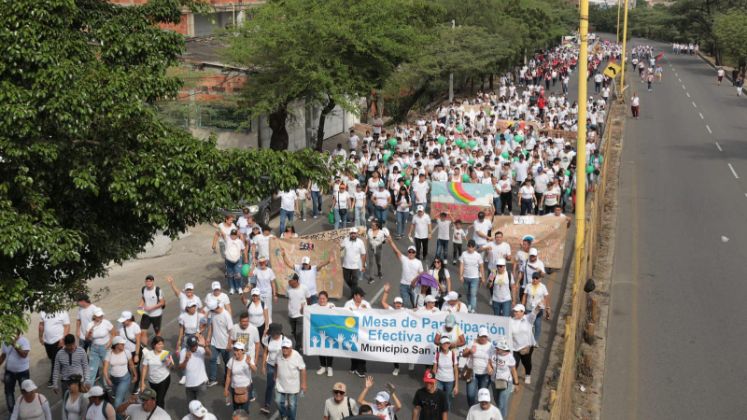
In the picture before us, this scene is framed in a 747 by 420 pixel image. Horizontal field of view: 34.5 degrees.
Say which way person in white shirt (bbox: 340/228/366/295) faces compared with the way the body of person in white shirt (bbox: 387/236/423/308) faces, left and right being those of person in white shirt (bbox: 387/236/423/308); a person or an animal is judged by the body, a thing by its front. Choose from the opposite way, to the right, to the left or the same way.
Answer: the same way

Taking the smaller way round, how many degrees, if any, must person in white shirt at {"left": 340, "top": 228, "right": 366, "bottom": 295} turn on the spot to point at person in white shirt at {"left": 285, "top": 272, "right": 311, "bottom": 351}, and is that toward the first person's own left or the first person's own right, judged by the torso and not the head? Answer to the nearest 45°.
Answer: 0° — they already face them

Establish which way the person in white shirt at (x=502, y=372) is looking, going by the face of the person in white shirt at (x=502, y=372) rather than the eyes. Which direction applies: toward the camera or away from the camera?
toward the camera

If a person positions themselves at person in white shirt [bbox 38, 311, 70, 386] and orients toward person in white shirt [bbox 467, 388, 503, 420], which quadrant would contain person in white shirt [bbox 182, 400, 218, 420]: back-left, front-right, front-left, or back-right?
front-right

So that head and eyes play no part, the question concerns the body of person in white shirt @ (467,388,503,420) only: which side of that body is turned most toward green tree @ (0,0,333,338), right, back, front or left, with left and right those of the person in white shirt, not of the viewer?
right

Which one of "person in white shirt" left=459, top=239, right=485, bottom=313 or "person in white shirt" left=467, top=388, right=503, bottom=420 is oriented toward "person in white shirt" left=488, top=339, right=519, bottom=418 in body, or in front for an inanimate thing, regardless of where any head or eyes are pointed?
"person in white shirt" left=459, top=239, right=485, bottom=313

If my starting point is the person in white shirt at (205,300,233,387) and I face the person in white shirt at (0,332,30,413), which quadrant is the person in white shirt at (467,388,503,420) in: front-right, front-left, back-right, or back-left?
back-left

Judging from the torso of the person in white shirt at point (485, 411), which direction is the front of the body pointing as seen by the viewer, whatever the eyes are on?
toward the camera

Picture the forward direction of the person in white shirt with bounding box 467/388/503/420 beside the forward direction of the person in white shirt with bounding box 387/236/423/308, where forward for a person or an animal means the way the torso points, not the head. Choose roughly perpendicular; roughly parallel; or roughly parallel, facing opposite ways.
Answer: roughly parallel

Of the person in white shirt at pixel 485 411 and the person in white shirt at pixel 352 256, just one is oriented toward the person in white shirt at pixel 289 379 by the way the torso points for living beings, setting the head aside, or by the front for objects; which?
the person in white shirt at pixel 352 256

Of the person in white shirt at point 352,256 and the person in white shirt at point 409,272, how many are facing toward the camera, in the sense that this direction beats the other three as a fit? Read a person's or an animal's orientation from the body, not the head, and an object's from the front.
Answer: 2

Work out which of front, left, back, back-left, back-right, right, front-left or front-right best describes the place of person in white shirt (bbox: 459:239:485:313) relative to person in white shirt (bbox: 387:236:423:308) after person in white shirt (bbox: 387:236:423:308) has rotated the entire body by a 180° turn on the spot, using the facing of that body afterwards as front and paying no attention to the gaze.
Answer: front-right

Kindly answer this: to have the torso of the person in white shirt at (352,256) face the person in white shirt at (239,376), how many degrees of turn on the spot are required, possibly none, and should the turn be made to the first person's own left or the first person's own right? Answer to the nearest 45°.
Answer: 0° — they already face them

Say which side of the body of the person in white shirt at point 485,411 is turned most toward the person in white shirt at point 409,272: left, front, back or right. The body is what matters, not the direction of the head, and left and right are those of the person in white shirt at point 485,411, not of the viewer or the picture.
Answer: back

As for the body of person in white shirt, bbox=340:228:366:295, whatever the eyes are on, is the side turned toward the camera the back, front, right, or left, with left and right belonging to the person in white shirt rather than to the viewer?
front

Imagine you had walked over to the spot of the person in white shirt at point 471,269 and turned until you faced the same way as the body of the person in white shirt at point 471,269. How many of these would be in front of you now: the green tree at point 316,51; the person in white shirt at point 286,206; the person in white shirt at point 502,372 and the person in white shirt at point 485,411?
2

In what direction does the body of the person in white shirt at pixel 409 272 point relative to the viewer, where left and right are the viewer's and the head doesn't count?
facing the viewer
